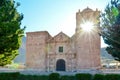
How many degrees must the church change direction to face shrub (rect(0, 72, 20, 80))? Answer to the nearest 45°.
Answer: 0° — it already faces it

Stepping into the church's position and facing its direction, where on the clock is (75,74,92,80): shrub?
The shrub is roughly at 12 o'clock from the church.

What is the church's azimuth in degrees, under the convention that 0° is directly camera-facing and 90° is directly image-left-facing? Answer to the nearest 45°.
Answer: approximately 0°
